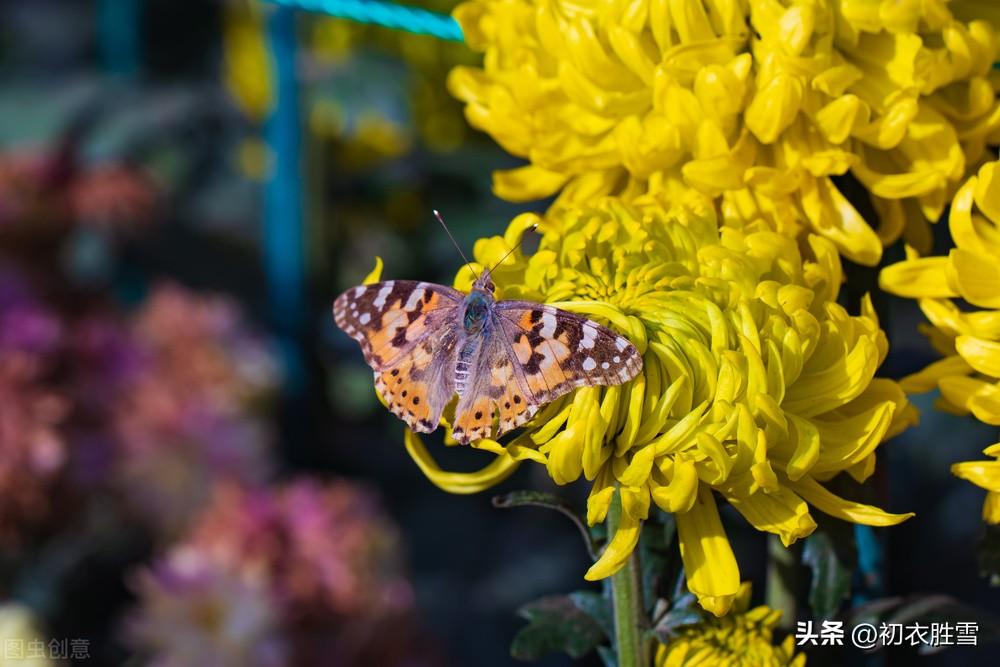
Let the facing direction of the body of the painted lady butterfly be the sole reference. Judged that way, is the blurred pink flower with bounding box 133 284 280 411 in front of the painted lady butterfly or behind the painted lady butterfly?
in front

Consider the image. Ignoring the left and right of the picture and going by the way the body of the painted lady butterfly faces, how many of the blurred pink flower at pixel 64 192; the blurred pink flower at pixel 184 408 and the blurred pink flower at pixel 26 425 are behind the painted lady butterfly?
0

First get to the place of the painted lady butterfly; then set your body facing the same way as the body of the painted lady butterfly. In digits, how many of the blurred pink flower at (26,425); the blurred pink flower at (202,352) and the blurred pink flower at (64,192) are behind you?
0

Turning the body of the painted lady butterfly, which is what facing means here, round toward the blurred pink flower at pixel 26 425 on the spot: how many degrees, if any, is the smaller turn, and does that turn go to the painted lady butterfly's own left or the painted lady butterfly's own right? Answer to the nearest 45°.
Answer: approximately 45° to the painted lady butterfly's own left

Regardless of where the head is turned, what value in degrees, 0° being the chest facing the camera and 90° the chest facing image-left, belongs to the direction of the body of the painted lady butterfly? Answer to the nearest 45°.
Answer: approximately 180°
